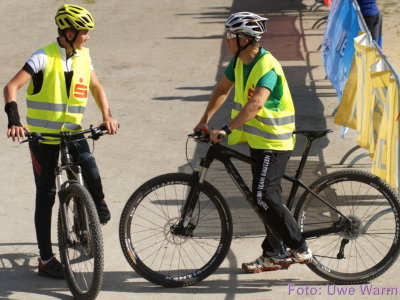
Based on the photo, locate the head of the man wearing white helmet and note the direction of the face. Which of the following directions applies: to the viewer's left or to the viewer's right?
to the viewer's left

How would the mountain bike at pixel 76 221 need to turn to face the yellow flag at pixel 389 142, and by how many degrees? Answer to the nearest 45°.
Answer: approximately 90° to its left

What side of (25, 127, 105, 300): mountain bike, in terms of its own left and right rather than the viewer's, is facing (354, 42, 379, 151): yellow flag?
left

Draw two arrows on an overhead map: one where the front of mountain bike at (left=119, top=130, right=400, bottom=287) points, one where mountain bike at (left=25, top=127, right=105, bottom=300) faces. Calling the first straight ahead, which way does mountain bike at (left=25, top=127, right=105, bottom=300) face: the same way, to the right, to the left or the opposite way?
to the left

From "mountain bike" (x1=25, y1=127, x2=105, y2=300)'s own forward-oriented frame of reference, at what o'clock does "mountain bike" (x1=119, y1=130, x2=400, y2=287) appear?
"mountain bike" (x1=119, y1=130, x2=400, y2=287) is roughly at 9 o'clock from "mountain bike" (x1=25, y1=127, x2=105, y2=300).

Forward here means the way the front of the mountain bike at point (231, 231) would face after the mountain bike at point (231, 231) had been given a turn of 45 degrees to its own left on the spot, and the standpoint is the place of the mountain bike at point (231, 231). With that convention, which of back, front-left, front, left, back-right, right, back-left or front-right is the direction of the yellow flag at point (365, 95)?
back

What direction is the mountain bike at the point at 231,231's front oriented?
to the viewer's left

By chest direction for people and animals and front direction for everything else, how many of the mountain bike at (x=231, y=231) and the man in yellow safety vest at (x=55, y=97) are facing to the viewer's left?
1

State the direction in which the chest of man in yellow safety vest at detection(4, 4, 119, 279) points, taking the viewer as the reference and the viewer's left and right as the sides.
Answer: facing the viewer

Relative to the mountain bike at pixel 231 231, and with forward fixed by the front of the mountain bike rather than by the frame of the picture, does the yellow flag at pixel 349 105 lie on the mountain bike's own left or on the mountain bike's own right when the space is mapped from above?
on the mountain bike's own right

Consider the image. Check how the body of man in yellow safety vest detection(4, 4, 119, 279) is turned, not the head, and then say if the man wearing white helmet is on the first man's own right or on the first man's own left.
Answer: on the first man's own left

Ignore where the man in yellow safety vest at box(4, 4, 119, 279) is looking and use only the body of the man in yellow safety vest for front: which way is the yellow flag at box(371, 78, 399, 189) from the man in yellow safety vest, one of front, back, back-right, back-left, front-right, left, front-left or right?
left

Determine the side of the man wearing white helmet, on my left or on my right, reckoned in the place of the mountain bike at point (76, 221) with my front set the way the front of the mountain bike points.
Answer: on my left

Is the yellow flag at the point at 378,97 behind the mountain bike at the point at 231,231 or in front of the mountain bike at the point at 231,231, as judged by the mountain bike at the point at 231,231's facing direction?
behind
